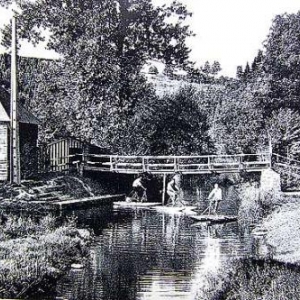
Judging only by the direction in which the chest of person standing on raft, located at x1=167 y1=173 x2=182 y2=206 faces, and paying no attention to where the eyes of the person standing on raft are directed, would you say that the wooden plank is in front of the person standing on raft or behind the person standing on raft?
in front
